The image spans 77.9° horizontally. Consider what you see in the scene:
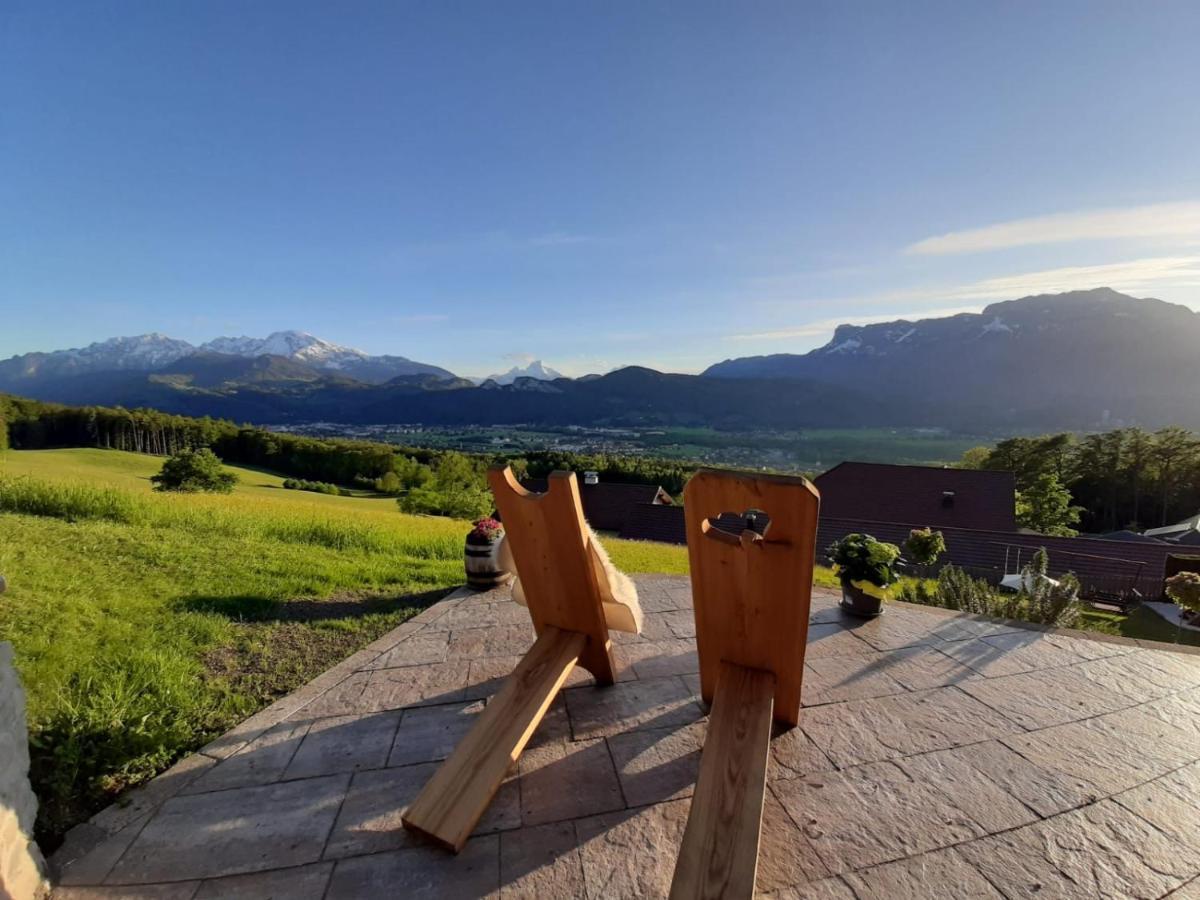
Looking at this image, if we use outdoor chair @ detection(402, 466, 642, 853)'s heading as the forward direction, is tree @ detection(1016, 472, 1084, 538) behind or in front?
in front

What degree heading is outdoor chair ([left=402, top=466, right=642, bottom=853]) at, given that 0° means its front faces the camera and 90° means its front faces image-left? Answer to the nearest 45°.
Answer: approximately 225°

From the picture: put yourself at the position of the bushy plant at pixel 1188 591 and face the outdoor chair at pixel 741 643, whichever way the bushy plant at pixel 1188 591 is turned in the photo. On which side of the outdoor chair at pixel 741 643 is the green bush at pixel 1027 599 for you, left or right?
right

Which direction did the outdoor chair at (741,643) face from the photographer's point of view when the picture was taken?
facing away from the viewer

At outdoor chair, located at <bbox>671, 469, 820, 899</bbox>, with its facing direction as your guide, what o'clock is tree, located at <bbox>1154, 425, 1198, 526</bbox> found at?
The tree is roughly at 1 o'clock from the outdoor chair.

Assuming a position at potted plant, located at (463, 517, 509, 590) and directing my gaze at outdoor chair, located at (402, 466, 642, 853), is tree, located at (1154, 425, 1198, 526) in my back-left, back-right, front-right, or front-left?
back-left

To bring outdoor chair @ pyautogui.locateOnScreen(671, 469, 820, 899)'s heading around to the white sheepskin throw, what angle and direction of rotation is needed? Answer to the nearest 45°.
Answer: approximately 45° to its left

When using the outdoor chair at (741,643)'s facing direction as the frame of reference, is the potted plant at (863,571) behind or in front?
in front
